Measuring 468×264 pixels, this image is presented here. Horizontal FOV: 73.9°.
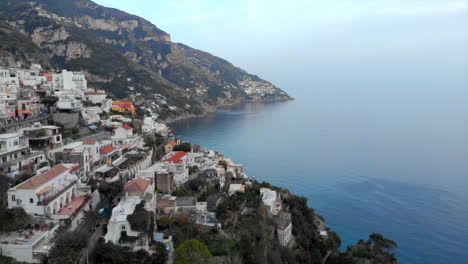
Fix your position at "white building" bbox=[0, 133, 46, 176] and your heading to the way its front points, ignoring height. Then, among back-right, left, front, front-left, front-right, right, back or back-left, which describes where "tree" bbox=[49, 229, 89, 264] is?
front-right

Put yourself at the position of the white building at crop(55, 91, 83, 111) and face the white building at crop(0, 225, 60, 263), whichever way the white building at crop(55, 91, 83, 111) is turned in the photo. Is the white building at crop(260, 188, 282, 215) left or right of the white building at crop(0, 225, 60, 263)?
left

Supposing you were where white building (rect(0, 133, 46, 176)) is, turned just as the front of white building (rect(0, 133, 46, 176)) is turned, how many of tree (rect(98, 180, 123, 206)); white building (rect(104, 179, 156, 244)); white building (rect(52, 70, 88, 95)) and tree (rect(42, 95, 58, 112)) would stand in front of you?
2

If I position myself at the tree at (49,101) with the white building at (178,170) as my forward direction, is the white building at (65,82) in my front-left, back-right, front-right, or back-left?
back-left

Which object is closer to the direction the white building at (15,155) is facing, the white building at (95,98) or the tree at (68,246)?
the tree

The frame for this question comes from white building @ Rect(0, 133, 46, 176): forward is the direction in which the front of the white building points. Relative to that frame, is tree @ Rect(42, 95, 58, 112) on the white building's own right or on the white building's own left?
on the white building's own left

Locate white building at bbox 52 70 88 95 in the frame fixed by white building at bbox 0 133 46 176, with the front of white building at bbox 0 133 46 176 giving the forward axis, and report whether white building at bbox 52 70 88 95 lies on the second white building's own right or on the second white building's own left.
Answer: on the second white building's own left

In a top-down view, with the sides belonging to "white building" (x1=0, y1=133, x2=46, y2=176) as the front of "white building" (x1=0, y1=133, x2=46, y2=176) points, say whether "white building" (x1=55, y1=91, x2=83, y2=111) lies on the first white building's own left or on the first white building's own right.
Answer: on the first white building's own left

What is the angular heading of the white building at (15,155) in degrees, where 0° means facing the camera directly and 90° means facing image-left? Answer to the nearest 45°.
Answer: approximately 315°

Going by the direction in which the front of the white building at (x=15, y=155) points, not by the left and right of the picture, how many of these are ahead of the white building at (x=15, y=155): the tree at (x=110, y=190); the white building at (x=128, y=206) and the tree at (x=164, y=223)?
3

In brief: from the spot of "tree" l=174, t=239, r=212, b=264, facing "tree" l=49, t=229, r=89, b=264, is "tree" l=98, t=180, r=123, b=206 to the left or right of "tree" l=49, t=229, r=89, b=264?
right

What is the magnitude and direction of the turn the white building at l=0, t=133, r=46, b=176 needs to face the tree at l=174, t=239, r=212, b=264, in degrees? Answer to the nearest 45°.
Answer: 0° — it already faces it

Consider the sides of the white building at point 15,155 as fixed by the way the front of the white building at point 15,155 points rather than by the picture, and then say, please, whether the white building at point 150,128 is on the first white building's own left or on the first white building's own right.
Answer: on the first white building's own left

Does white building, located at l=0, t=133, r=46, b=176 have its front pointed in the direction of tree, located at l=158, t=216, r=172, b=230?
yes
